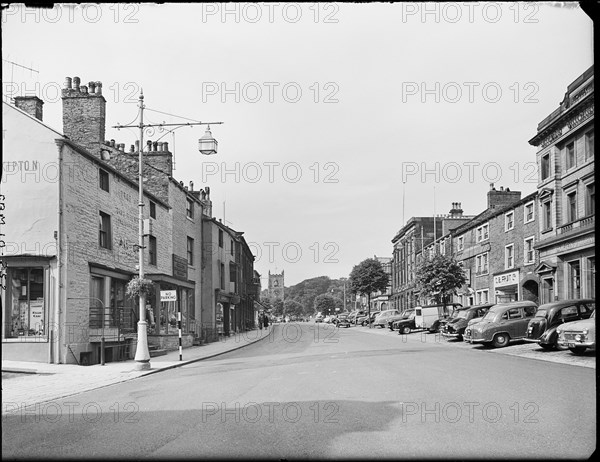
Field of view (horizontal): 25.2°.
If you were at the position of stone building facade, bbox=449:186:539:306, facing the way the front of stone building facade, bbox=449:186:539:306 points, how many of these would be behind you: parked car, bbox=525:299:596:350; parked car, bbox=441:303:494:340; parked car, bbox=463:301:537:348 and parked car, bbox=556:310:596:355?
0

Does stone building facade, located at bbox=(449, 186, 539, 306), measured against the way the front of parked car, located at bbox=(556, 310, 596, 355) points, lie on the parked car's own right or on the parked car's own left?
on the parked car's own right

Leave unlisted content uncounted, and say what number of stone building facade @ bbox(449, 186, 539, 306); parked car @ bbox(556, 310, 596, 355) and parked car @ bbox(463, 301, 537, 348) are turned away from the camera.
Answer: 0

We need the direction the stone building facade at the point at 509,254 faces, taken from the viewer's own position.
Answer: facing the viewer and to the left of the viewer

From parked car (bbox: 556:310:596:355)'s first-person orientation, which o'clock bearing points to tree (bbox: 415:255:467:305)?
The tree is roughly at 4 o'clock from the parked car.

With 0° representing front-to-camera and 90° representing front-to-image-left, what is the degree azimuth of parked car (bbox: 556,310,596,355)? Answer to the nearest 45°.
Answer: approximately 45°

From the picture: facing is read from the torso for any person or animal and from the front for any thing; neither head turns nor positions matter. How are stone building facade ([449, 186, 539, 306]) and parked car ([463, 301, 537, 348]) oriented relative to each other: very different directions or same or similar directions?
same or similar directions

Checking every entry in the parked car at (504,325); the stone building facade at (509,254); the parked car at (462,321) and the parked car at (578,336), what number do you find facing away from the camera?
0

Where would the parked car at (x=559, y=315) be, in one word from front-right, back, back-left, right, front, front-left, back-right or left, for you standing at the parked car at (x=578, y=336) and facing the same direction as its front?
back-right

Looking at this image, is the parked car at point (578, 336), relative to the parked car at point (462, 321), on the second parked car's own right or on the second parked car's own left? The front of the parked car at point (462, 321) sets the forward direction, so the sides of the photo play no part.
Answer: on the second parked car's own left

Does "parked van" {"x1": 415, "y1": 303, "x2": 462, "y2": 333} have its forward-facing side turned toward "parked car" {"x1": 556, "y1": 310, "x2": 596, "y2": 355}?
no

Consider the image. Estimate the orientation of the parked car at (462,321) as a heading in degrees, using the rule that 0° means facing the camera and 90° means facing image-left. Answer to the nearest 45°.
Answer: approximately 45°

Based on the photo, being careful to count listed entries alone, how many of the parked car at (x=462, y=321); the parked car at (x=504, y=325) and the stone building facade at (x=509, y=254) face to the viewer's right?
0

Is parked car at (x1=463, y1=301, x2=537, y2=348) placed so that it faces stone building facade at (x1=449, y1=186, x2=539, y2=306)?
no
